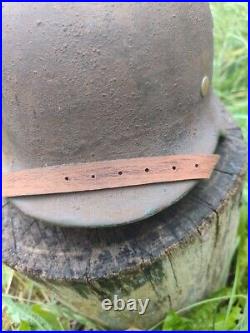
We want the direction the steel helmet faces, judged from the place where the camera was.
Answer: facing the viewer
